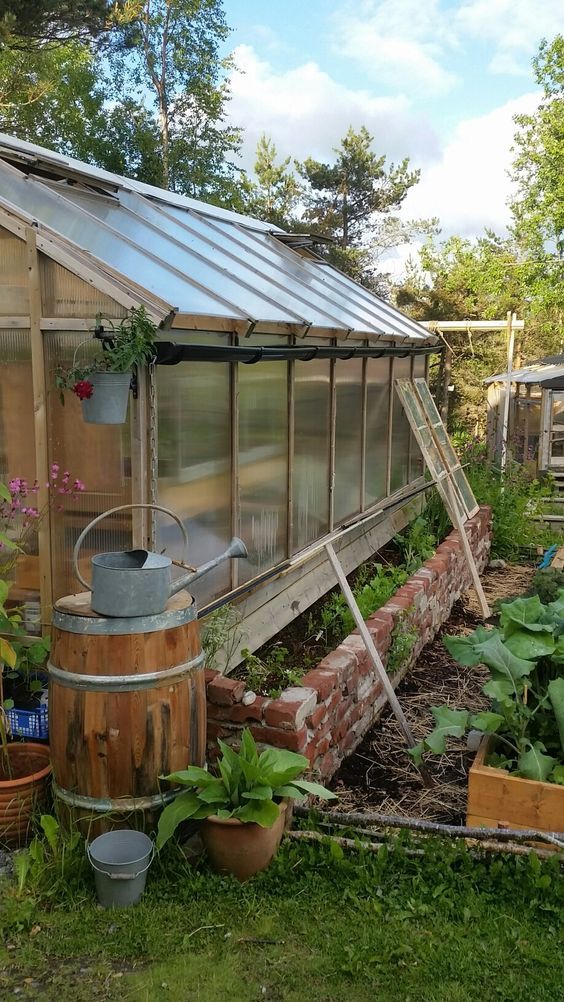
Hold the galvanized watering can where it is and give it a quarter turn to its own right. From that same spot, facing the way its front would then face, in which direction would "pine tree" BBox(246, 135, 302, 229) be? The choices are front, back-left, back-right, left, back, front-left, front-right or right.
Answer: back

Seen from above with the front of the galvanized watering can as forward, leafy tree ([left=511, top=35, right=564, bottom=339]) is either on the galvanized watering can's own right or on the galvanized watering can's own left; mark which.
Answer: on the galvanized watering can's own left

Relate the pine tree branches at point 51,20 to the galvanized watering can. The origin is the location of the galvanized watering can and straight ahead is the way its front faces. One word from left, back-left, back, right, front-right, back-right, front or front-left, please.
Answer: left

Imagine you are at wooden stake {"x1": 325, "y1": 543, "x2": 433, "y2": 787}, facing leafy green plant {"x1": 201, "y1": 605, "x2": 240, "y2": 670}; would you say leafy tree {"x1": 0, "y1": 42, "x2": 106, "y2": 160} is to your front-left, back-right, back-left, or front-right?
front-right

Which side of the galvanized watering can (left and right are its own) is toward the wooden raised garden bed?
front

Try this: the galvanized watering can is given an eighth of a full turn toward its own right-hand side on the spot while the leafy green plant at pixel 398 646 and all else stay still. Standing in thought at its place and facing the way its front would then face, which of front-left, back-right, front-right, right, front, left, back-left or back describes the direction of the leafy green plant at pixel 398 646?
left

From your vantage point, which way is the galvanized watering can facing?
to the viewer's right

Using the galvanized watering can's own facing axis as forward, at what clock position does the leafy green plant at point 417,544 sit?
The leafy green plant is roughly at 10 o'clock from the galvanized watering can.

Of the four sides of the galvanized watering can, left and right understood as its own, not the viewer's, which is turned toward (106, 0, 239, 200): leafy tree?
left

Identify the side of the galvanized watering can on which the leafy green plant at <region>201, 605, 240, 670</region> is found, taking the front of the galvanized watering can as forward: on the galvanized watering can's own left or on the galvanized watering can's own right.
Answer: on the galvanized watering can's own left

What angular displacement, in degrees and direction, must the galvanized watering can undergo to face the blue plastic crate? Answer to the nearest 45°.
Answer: approximately 135° to its left

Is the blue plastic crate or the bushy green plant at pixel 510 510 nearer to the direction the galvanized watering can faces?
the bushy green plant
